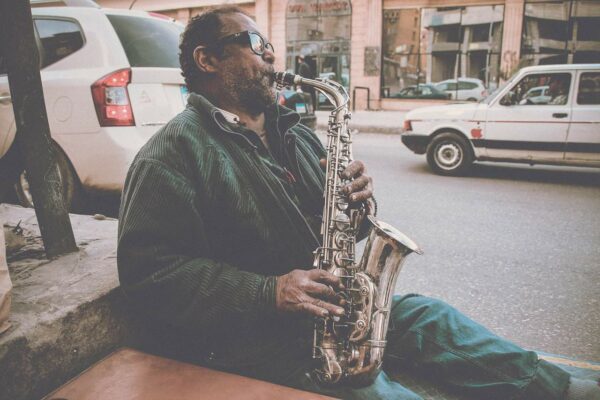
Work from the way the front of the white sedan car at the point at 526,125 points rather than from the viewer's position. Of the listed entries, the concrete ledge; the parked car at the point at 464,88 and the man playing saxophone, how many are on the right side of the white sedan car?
1

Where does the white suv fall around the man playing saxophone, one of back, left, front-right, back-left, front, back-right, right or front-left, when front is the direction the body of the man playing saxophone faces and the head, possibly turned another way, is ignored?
back-left

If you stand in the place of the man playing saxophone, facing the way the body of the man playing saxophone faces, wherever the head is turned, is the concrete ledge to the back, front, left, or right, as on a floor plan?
back

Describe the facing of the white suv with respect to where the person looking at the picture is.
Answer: facing away from the viewer and to the left of the viewer

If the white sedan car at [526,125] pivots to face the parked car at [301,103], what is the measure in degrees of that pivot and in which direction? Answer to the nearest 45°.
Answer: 0° — it already faces it

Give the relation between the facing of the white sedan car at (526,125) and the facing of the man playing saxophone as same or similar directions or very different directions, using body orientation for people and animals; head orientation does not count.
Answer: very different directions

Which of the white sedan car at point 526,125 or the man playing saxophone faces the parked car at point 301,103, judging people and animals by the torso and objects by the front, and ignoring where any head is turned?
the white sedan car

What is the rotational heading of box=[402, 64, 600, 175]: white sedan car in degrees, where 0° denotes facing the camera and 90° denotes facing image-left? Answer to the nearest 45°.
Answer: approximately 90°

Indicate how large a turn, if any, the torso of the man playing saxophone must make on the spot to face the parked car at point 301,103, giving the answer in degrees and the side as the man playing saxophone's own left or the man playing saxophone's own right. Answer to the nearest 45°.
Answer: approximately 90° to the man playing saxophone's own left

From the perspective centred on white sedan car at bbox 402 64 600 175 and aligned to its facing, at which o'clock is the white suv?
The white suv is roughly at 10 o'clock from the white sedan car.

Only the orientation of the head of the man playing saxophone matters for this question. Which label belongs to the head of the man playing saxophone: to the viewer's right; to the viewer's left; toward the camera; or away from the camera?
to the viewer's right

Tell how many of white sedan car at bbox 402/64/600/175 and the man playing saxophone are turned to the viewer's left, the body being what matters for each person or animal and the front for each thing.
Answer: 1

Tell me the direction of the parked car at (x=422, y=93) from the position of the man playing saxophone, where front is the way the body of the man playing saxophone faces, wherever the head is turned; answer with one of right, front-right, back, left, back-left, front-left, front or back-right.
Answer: left
